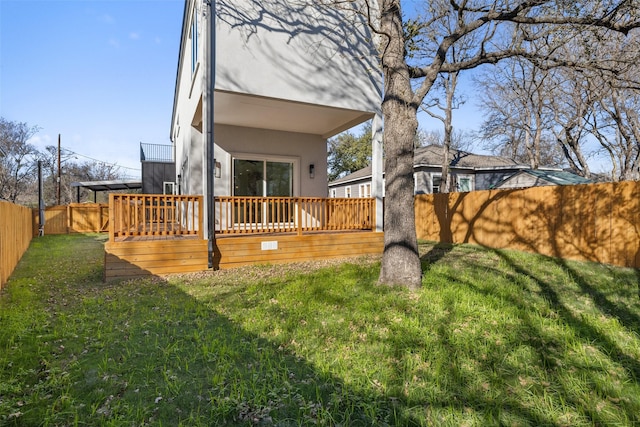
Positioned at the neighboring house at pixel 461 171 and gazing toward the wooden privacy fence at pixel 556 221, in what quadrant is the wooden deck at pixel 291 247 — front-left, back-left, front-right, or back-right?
front-right

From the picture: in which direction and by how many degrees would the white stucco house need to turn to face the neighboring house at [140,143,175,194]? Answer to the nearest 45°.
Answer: approximately 45° to its left

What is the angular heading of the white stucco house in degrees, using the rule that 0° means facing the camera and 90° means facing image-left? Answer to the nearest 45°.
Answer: approximately 180°

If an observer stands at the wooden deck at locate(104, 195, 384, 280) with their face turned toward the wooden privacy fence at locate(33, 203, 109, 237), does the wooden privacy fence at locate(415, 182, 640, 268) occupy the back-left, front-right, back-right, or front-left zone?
back-right
